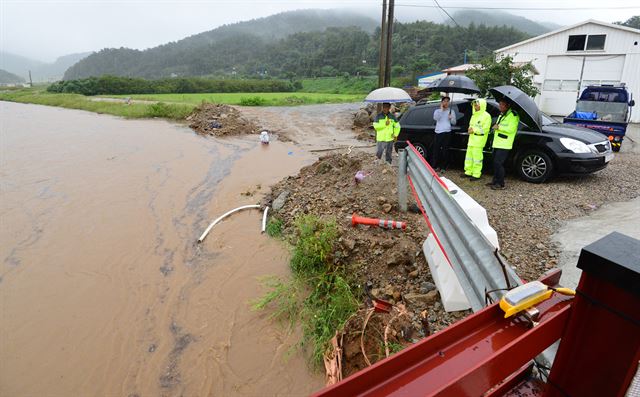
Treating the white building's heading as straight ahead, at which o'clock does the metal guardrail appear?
The metal guardrail is roughly at 12 o'clock from the white building.

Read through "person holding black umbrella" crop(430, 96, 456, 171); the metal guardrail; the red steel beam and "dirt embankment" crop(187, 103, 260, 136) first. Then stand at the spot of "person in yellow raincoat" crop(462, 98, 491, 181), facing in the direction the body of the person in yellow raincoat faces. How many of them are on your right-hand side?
2

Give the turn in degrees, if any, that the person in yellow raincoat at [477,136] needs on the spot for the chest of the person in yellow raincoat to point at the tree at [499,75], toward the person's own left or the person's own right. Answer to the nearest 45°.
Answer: approximately 135° to the person's own right

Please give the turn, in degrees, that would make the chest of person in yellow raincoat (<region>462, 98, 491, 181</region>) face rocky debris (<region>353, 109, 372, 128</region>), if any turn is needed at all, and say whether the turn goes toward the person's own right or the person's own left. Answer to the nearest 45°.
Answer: approximately 90° to the person's own right

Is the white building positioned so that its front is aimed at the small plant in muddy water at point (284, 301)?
yes

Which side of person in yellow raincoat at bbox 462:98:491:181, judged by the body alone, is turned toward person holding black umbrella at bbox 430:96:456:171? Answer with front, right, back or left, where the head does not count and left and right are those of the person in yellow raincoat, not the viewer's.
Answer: right

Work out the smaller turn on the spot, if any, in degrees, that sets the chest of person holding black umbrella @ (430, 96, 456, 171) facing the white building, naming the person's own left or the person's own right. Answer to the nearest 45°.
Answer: approximately 180°

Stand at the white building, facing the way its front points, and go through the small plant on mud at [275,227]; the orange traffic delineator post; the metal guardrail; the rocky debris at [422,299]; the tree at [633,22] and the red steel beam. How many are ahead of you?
5

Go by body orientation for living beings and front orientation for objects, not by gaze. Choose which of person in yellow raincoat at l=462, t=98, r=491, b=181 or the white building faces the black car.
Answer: the white building

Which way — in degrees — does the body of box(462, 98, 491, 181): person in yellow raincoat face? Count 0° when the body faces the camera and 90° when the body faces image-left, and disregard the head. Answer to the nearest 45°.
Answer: approximately 45°

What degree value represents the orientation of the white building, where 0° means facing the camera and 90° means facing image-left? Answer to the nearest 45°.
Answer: approximately 0°

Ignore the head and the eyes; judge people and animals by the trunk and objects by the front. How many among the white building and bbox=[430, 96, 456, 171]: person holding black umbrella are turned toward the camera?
2
